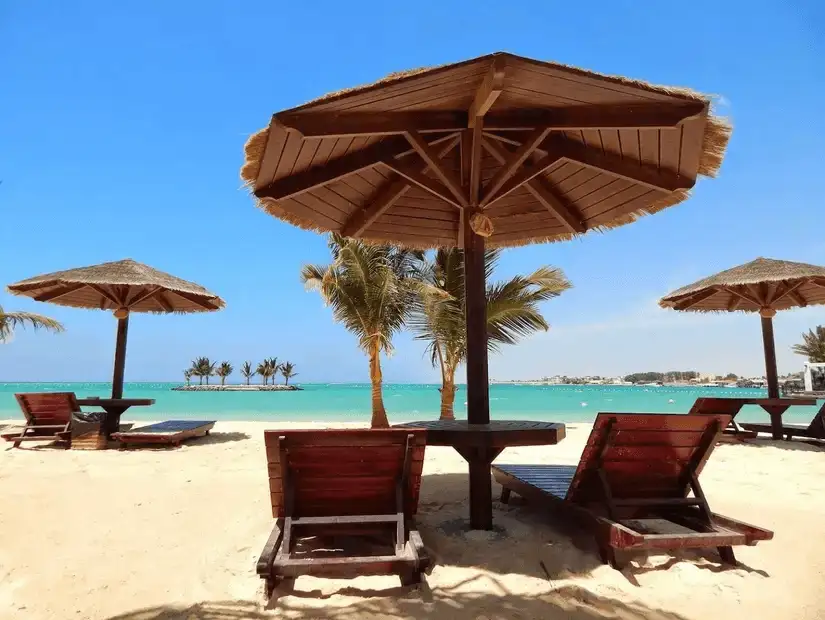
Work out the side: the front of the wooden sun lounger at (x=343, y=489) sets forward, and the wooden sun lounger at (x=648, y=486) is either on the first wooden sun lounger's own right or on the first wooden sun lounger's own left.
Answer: on the first wooden sun lounger's own right

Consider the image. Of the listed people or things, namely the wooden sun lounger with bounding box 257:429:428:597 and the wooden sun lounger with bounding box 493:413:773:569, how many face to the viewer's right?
0

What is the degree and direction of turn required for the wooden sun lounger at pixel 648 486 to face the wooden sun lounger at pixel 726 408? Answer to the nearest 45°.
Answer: approximately 45° to its right

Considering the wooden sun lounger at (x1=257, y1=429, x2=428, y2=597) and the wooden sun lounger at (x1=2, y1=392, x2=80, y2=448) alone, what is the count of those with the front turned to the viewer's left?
0

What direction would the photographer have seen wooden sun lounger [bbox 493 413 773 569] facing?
facing away from the viewer and to the left of the viewer

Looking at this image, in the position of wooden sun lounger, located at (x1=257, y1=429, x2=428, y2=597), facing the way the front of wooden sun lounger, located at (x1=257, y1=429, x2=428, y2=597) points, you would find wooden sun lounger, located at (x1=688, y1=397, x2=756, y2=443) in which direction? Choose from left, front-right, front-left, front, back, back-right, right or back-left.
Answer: front-right

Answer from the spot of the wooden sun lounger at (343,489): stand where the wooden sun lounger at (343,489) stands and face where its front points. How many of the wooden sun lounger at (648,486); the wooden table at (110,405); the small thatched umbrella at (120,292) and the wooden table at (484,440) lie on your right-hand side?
2

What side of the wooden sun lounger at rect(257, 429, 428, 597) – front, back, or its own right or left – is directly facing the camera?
back

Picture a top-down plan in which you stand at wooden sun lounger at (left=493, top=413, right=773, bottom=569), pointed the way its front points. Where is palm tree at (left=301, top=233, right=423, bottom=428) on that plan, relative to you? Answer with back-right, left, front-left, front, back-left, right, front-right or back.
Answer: front

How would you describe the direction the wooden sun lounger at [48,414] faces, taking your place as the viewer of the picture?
facing away from the viewer and to the right of the viewer

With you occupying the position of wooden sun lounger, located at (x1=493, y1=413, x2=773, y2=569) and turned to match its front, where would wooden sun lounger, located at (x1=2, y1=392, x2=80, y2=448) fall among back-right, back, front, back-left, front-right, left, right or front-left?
front-left

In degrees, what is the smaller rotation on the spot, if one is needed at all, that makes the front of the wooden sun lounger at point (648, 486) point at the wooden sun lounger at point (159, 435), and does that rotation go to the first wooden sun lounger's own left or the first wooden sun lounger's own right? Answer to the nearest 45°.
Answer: approximately 45° to the first wooden sun lounger's own left

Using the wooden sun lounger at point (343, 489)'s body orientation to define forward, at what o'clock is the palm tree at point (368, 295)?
The palm tree is roughly at 12 o'clock from the wooden sun lounger.

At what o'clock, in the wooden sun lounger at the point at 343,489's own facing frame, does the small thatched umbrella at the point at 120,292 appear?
The small thatched umbrella is roughly at 11 o'clock from the wooden sun lounger.
